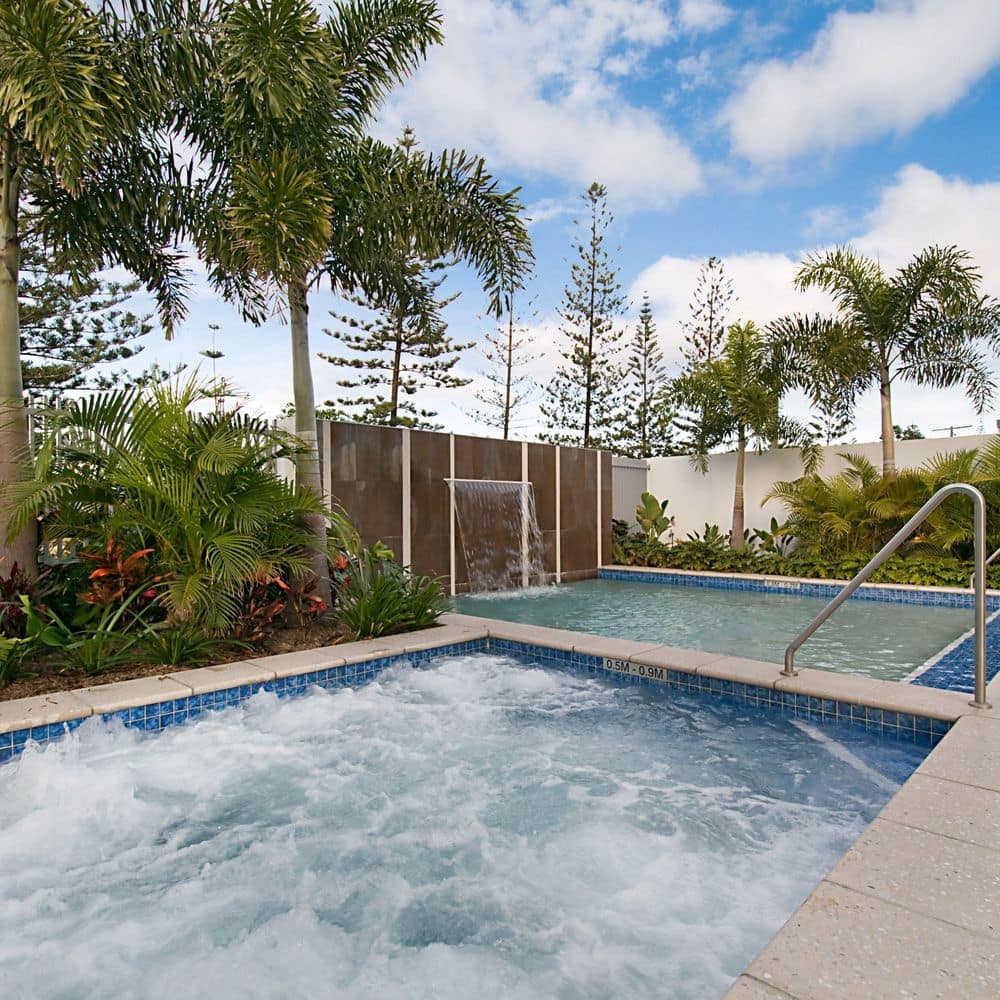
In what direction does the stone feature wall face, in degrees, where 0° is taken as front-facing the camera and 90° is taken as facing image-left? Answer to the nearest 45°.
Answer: approximately 315°

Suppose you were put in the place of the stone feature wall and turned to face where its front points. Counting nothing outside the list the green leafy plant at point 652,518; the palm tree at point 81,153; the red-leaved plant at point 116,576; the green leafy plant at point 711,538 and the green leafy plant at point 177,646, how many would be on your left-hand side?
2

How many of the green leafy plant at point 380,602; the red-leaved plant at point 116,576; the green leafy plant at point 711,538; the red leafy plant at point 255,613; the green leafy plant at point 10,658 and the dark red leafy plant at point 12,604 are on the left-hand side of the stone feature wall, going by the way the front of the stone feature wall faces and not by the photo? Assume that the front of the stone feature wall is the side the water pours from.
1

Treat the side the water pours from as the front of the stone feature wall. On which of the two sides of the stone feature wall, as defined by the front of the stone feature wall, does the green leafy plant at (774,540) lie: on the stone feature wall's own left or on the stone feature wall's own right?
on the stone feature wall's own left

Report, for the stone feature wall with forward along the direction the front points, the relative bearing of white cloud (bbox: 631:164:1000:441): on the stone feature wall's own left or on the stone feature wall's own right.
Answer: on the stone feature wall's own left

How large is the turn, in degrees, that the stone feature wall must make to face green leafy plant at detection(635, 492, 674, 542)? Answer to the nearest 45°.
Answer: approximately 90° to its left

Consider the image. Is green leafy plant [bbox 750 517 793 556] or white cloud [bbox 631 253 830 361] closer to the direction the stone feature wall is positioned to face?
the green leafy plant

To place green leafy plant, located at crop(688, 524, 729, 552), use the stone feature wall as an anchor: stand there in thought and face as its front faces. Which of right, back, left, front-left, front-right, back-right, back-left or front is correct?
left
